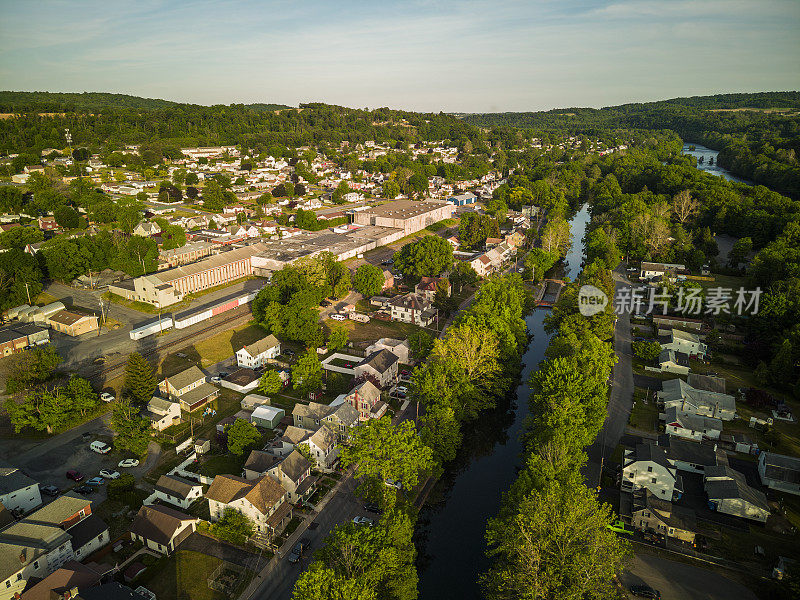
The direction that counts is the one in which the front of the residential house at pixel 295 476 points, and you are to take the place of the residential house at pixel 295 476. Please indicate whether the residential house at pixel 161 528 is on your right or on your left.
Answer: on your right

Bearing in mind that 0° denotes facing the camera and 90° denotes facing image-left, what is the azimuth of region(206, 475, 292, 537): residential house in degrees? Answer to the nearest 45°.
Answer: approximately 315°

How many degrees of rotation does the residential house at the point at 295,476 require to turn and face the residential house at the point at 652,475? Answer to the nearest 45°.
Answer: approximately 45° to its left

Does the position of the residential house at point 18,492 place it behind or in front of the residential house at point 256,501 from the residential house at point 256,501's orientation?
behind

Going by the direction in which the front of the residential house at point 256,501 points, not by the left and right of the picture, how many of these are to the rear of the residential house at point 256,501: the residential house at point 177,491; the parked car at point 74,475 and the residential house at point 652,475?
2

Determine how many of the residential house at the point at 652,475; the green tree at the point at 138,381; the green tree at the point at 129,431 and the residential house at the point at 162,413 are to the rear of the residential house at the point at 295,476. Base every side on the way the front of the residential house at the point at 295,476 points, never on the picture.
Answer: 3

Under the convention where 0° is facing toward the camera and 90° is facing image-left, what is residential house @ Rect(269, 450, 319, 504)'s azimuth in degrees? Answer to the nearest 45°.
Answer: approximately 315°

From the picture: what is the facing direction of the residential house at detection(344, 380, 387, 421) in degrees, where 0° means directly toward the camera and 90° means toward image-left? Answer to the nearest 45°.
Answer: approximately 315°

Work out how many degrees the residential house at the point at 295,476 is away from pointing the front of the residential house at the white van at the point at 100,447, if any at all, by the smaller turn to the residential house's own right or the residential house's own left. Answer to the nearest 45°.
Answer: approximately 180°
